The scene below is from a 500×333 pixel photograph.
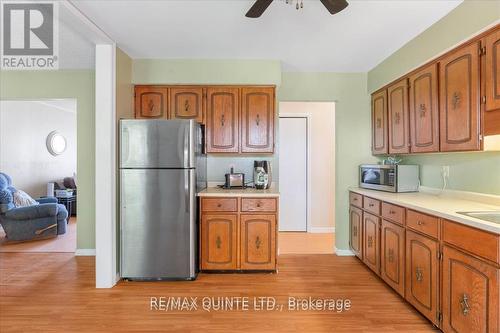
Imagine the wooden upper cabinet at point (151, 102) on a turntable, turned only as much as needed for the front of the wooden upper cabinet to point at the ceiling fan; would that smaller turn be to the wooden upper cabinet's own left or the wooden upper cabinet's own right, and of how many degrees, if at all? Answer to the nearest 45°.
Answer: approximately 45° to the wooden upper cabinet's own left

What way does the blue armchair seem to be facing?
to the viewer's right

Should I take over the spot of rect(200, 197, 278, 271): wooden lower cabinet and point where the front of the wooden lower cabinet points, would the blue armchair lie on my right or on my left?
on my right

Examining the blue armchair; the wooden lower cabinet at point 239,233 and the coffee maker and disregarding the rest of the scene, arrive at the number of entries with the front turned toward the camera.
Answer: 2

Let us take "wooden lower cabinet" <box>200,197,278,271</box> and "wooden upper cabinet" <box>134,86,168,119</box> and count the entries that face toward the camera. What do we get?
2
